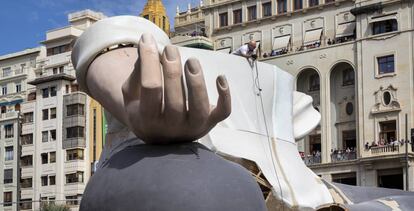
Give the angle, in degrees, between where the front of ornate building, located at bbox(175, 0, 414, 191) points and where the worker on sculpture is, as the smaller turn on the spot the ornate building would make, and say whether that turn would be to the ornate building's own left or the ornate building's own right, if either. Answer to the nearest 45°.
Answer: approximately 45° to the ornate building's own left

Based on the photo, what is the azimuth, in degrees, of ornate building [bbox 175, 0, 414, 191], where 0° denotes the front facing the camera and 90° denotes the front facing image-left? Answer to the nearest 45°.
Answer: approximately 45°

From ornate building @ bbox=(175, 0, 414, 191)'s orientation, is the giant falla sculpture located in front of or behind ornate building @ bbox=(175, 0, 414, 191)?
in front
